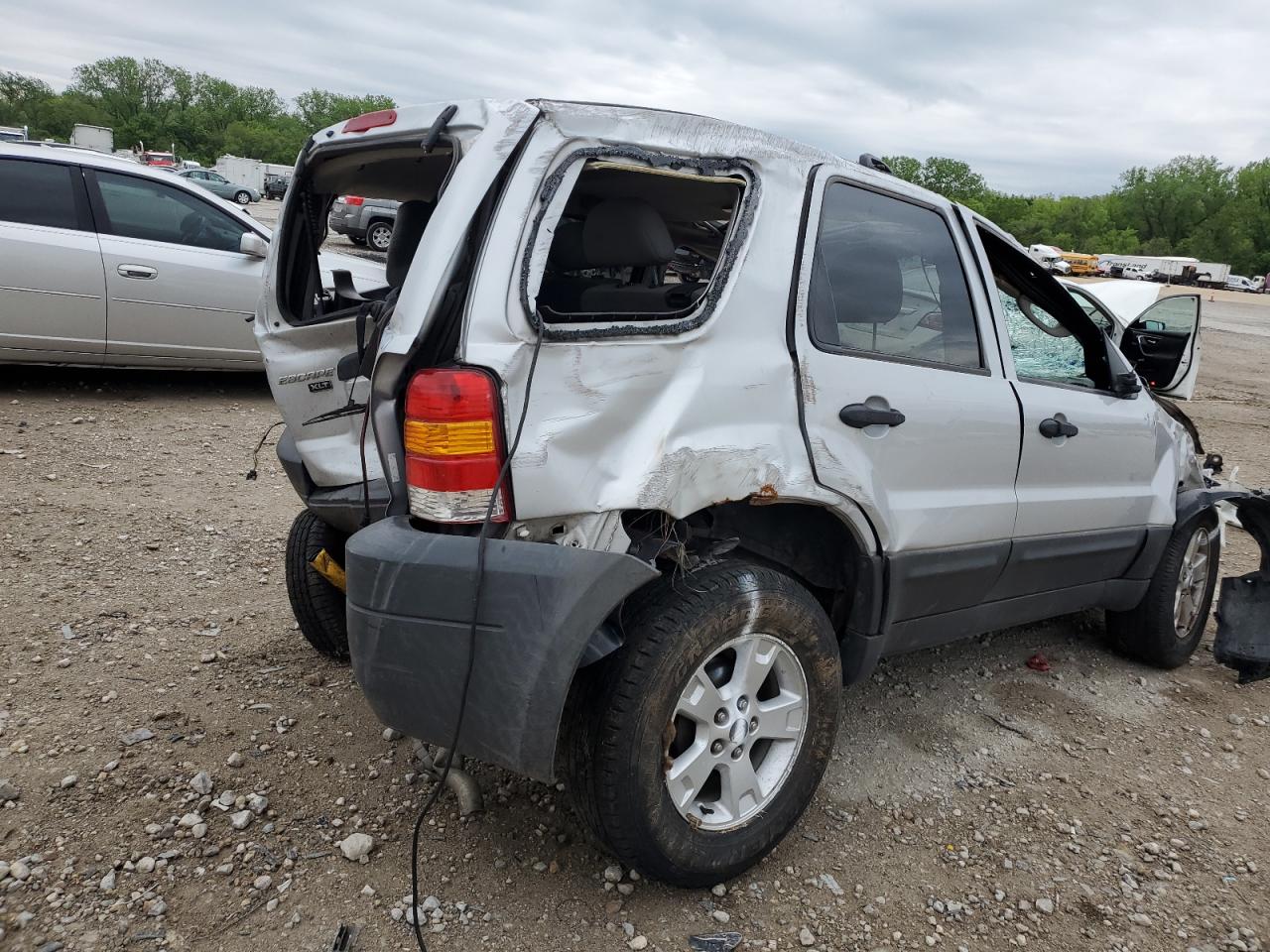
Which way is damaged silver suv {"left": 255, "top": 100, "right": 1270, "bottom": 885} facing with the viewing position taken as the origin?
facing away from the viewer and to the right of the viewer

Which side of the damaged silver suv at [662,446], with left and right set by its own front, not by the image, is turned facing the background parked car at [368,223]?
left

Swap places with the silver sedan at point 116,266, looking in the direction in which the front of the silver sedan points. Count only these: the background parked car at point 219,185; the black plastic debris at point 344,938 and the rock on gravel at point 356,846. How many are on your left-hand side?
1

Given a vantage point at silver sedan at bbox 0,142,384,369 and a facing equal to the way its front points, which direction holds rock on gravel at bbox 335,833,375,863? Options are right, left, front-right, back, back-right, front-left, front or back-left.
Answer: right

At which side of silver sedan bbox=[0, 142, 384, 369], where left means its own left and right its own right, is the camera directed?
right
